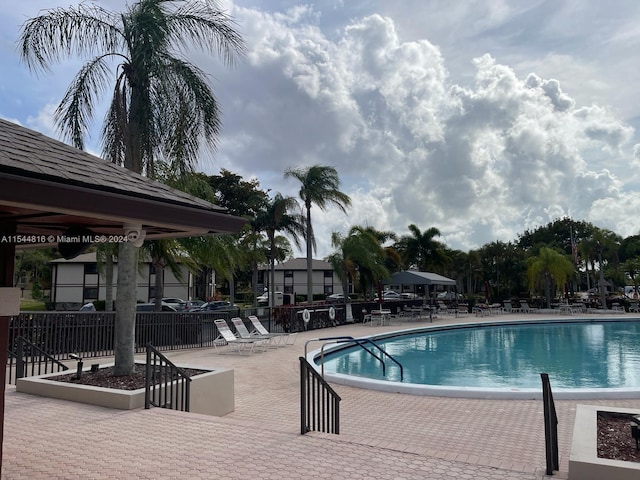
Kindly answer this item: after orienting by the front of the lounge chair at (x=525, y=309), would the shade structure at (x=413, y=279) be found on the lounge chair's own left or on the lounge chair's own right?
on the lounge chair's own right

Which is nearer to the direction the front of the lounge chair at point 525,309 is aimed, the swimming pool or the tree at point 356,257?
the swimming pool

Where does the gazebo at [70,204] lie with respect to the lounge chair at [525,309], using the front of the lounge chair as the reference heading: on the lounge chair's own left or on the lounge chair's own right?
on the lounge chair's own right

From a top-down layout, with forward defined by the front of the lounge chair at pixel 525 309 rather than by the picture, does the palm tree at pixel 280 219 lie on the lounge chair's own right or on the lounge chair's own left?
on the lounge chair's own right

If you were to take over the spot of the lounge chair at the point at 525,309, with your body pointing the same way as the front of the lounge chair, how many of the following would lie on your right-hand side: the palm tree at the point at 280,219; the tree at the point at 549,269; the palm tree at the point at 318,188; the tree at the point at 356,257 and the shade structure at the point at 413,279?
4

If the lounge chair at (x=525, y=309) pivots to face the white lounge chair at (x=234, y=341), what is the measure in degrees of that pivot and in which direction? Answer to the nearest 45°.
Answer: approximately 45° to its right

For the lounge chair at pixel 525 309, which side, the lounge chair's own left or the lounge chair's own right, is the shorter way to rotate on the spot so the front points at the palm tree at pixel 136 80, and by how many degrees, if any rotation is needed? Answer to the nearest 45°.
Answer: approximately 45° to the lounge chair's own right

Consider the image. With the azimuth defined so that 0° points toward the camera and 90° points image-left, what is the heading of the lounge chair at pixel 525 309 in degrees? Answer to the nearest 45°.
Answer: approximately 315°
